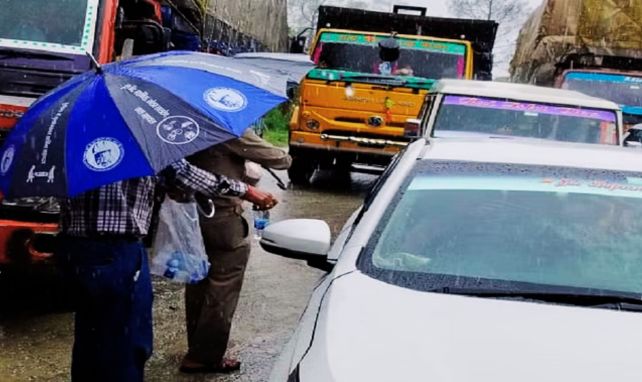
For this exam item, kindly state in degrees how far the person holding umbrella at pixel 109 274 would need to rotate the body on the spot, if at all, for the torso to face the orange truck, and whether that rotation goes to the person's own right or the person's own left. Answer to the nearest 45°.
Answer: approximately 45° to the person's own left

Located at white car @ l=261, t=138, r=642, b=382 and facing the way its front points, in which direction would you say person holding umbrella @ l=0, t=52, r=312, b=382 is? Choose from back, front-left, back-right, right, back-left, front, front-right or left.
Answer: right

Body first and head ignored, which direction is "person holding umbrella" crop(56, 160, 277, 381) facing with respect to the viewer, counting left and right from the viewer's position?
facing away from the viewer and to the right of the viewer

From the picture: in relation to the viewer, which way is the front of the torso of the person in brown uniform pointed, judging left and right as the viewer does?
facing to the right of the viewer

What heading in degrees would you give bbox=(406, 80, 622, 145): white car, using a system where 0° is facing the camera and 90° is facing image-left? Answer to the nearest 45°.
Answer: approximately 0°

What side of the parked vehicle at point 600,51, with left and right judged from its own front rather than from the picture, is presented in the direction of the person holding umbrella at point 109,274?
front

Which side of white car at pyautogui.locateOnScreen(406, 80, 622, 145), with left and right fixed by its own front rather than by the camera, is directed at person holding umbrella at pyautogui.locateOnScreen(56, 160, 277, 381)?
front

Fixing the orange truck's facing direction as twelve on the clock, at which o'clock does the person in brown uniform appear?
The person in brown uniform is roughly at 12 o'clock from the orange truck.

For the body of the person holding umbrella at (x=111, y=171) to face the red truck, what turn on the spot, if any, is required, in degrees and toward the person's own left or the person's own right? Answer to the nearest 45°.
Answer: approximately 45° to the person's own left

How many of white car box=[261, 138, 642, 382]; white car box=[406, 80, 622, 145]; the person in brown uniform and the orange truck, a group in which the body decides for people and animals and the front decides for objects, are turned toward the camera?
3

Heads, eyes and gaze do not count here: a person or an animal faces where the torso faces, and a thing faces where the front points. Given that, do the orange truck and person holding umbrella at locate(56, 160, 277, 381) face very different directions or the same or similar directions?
very different directions

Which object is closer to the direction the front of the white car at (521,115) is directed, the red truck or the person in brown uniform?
the person in brown uniform

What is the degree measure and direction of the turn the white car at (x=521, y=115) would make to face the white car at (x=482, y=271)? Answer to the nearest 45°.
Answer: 0° — it already faces it

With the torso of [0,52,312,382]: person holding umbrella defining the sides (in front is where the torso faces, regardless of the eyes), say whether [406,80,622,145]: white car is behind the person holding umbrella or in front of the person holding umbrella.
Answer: in front

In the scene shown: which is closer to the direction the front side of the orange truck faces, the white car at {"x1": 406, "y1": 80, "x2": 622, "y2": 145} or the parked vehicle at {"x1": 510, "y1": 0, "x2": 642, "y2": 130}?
the white car

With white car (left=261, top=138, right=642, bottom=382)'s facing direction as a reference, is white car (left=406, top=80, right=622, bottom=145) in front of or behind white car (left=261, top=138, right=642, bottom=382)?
behind
